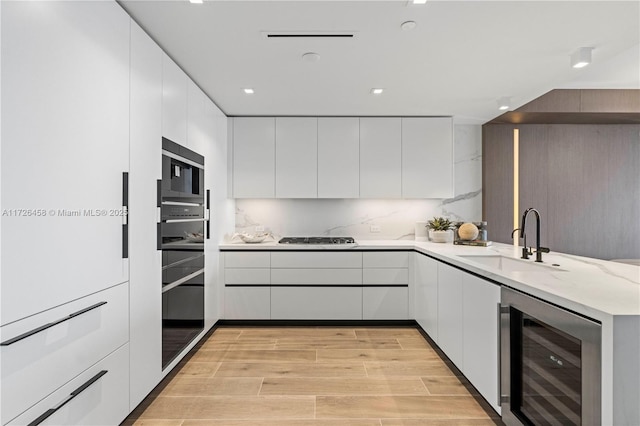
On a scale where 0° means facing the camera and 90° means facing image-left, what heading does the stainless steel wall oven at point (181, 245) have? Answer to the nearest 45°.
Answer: approximately 315°

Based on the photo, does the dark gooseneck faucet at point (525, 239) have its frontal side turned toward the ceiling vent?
yes

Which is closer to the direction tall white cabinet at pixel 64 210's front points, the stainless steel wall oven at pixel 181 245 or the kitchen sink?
the kitchen sink

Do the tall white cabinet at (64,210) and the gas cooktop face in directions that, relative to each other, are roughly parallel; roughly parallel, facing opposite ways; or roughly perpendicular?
roughly perpendicular

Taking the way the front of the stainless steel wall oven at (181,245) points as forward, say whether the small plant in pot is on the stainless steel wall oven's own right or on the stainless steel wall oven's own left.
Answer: on the stainless steel wall oven's own left

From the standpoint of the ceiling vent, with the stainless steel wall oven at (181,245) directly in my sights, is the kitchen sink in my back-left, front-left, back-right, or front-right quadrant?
back-right

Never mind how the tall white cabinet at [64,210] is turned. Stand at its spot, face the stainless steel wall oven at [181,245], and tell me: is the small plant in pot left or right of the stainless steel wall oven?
right

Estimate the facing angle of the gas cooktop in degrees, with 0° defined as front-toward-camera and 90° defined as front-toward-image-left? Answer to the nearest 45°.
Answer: approximately 0°

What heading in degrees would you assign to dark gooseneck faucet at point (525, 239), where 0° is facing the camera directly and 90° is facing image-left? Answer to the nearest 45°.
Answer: approximately 45°
